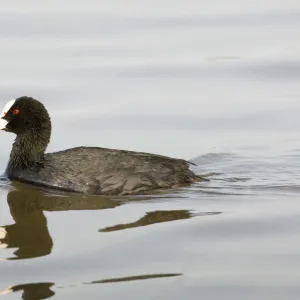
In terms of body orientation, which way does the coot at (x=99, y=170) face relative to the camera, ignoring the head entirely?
to the viewer's left
